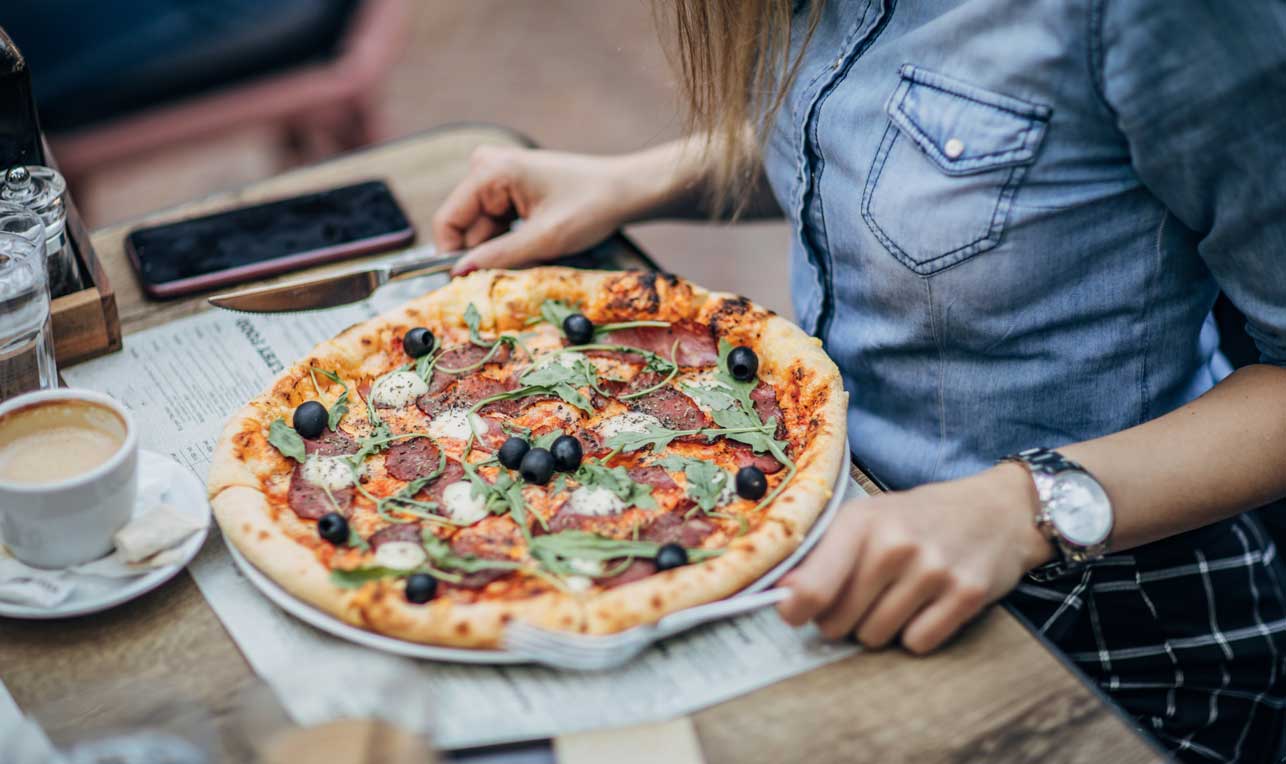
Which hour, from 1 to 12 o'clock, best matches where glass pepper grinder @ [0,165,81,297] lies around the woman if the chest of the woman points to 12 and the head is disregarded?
The glass pepper grinder is roughly at 1 o'clock from the woman.

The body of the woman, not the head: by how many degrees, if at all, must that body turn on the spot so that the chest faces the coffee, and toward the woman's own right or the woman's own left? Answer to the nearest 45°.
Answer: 0° — they already face it

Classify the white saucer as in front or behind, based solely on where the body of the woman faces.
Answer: in front

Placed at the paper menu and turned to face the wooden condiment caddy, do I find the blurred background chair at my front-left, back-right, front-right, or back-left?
front-right

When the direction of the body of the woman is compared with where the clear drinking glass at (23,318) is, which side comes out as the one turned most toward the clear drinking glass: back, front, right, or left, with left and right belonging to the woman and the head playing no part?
front

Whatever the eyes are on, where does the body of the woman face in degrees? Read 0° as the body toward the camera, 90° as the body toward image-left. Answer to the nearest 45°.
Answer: approximately 45°

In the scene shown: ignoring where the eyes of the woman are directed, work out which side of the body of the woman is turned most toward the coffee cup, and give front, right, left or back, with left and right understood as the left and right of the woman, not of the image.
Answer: front

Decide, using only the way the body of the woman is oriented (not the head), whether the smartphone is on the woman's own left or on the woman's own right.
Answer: on the woman's own right

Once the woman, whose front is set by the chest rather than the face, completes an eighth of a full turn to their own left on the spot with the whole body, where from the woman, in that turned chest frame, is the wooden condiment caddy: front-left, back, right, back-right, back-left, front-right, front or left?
right
